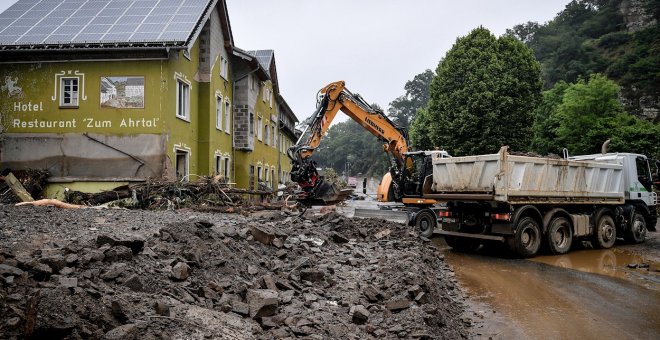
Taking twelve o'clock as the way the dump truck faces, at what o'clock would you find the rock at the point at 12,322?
The rock is roughly at 5 o'clock from the dump truck.

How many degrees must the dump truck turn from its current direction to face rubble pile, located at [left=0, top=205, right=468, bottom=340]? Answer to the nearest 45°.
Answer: approximately 135° to its right

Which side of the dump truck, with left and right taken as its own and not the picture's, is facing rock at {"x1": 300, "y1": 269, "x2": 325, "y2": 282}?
back

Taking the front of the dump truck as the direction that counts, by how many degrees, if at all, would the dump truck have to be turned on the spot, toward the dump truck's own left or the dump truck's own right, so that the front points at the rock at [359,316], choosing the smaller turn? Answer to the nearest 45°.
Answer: approximately 135° to the dump truck's own right

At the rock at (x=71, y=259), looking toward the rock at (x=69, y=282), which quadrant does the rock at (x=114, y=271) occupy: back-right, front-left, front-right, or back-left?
front-left

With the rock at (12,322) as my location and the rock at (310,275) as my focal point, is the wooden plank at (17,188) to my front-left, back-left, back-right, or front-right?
front-left

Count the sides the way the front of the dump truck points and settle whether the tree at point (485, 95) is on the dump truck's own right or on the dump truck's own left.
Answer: on the dump truck's own left

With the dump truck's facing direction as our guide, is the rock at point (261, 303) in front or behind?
behind

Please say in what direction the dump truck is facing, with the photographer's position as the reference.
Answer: facing away from the viewer and to the right of the viewer

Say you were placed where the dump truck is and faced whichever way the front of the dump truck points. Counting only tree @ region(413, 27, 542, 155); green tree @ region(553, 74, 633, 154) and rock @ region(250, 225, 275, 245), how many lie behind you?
1

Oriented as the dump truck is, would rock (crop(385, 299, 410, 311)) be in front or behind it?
behind

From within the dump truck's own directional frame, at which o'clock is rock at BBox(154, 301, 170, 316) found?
The rock is roughly at 5 o'clock from the dump truck.

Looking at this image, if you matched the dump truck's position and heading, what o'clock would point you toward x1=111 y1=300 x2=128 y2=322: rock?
The rock is roughly at 5 o'clock from the dump truck.

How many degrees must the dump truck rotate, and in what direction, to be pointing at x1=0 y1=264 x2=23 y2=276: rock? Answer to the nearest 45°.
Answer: approximately 135° to its right

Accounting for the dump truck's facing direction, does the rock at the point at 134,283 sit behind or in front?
behind
